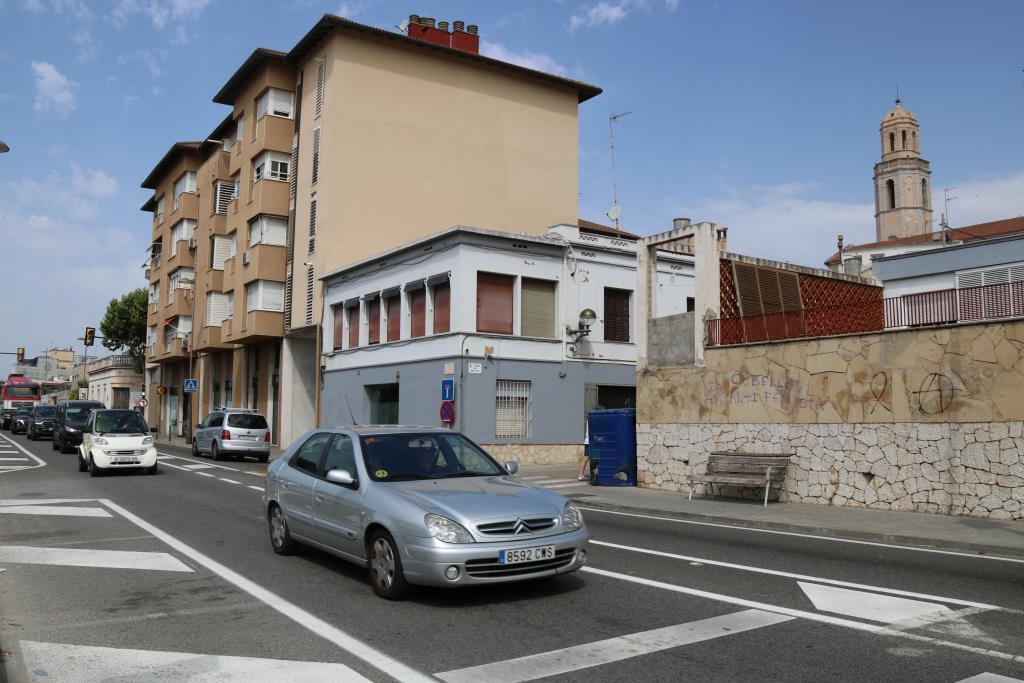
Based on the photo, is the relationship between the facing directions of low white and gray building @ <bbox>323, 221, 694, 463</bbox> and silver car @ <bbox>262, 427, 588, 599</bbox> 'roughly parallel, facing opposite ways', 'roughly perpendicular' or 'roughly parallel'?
roughly perpendicular

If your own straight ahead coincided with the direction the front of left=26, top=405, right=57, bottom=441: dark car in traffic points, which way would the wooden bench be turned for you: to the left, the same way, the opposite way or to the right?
to the right

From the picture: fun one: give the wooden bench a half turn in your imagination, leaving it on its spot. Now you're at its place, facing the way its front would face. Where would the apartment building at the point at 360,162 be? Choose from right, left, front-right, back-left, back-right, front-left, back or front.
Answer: left

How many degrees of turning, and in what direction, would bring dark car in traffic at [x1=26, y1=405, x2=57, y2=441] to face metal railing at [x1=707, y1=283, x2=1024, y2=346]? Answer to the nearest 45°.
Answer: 0° — it already faces it

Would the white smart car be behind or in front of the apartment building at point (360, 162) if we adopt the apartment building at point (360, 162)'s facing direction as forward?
in front

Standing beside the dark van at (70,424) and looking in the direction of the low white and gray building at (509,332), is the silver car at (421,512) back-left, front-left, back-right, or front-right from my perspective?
front-right

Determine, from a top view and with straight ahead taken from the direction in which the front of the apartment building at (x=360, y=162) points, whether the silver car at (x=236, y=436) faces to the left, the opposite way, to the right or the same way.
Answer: to the right

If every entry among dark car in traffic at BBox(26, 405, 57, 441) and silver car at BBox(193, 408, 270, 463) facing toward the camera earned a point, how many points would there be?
1

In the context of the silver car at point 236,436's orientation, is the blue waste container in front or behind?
behind

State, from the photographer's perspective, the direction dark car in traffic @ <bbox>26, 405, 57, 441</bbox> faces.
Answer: facing the viewer

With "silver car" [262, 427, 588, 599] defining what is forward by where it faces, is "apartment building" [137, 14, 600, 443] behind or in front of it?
behind

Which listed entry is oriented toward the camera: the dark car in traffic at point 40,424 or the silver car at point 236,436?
the dark car in traffic

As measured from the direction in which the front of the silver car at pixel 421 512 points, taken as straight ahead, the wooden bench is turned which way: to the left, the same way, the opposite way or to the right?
to the right

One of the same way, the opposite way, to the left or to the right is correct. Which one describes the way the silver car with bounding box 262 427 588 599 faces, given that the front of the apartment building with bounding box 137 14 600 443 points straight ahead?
to the left

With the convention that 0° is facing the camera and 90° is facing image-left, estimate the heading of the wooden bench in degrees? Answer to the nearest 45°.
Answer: approximately 45°

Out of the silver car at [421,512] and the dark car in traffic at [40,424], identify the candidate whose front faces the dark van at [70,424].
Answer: the dark car in traffic at [40,424]

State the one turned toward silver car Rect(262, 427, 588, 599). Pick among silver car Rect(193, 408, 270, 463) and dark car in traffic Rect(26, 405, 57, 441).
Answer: the dark car in traffic

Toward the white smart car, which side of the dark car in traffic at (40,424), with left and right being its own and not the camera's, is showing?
front

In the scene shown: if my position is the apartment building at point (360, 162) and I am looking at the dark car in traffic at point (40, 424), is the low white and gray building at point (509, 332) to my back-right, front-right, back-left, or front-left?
back-left
